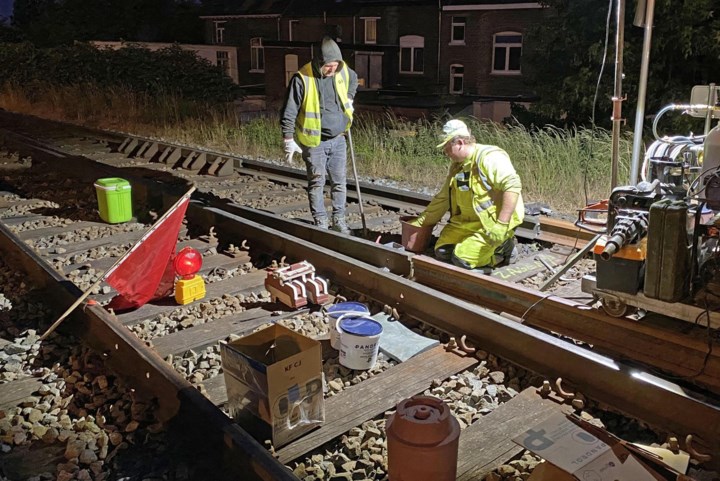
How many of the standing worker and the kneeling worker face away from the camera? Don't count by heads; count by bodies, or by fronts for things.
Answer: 0

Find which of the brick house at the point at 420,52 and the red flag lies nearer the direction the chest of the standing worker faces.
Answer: the red flag

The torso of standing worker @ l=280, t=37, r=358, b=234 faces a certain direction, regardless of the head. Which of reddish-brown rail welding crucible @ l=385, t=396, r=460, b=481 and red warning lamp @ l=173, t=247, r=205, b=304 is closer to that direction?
the reddish-brown rail welding crucible

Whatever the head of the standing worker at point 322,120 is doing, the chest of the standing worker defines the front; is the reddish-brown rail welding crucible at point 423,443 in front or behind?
in front

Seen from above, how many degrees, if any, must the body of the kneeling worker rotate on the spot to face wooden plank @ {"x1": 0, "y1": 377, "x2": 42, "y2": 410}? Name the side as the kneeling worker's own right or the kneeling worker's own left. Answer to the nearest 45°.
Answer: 0° — they already face it

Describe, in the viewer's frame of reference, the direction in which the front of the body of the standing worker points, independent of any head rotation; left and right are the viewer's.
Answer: facing the viewer and to the right of the viewer

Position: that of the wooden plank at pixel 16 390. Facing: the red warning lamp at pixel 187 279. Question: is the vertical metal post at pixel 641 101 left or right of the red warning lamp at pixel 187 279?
right

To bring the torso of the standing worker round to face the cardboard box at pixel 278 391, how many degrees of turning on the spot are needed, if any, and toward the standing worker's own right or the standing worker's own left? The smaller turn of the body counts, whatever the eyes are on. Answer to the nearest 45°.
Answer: approximately 45° to the standing worker's own right

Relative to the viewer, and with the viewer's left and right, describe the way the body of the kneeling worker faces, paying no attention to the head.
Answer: facing the viewer and to the left of the viewer

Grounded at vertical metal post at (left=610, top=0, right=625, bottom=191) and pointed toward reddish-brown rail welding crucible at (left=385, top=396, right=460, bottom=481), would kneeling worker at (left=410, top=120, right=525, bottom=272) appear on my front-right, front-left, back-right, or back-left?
front-right

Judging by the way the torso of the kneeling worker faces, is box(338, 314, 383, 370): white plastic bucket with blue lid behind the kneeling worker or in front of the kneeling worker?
in front

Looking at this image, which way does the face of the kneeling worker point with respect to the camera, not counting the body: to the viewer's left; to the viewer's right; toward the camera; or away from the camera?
to the viewer's left

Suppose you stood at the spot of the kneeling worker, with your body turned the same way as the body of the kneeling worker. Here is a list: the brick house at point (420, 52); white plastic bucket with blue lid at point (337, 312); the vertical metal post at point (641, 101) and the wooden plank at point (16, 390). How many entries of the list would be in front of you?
2

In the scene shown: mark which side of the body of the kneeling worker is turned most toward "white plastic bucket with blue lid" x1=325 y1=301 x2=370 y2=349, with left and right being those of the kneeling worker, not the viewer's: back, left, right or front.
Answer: front

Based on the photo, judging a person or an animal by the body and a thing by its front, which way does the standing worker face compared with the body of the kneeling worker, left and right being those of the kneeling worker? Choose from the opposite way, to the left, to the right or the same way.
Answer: to the left

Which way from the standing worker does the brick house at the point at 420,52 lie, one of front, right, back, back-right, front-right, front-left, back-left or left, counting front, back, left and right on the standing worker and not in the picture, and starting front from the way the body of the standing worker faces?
back-left
